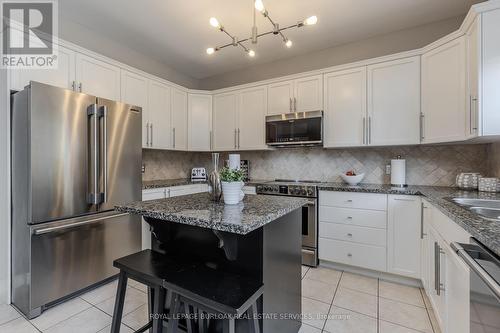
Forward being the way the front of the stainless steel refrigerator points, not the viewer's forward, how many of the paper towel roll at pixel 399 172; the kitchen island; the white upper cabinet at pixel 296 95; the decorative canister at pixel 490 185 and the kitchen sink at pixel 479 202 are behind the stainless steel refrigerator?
0

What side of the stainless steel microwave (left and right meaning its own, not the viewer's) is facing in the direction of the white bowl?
left

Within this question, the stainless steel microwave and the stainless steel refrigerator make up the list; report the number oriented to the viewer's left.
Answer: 0

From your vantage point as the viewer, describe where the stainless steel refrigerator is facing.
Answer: facing the viewer and to the right of the viewer

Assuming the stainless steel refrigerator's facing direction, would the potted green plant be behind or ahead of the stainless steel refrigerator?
ahead

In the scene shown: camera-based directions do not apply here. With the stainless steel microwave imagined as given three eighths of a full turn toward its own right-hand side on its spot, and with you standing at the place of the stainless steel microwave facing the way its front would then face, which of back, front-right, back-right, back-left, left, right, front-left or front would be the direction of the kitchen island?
back-left

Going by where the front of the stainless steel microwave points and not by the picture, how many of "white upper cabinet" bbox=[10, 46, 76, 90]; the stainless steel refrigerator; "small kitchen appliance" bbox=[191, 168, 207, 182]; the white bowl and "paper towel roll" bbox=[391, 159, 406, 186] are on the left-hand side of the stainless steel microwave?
2

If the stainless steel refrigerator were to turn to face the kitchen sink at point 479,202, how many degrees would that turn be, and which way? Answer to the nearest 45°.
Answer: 0° — it already faces it

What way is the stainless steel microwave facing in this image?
toward the camera

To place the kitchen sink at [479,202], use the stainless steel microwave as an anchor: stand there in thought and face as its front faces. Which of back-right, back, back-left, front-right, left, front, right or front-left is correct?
front-left

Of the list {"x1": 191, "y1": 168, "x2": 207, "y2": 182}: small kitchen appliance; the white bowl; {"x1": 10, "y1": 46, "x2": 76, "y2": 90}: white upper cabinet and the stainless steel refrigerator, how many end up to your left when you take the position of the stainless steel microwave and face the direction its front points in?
1

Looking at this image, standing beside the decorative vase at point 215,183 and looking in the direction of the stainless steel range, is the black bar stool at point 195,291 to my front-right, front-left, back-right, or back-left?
back-right

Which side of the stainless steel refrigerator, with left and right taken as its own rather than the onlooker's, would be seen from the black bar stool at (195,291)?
front

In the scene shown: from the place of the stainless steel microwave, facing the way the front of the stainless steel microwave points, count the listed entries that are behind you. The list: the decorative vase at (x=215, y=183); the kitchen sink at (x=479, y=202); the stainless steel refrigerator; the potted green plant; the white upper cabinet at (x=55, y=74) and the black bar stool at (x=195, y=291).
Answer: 0

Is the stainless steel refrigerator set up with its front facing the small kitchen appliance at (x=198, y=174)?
no

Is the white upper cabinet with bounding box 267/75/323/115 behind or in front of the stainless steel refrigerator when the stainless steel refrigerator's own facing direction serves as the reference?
in front

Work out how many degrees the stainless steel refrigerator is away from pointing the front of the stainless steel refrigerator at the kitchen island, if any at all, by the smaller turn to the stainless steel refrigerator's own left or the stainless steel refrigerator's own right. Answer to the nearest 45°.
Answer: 0° — it already faces it
